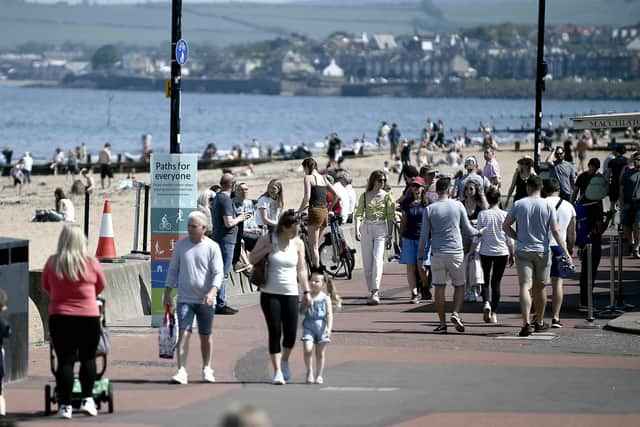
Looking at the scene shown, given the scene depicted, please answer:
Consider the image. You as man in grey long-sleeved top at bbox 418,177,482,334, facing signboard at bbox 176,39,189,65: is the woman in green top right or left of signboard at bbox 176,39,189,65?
right

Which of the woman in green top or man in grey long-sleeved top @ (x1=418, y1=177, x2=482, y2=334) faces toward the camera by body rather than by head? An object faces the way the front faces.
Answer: the woman in green top

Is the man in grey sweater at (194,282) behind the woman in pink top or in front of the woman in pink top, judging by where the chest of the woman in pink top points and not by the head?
in front

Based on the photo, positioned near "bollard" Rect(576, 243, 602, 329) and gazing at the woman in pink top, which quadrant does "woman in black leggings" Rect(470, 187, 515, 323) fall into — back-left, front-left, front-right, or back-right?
front-right

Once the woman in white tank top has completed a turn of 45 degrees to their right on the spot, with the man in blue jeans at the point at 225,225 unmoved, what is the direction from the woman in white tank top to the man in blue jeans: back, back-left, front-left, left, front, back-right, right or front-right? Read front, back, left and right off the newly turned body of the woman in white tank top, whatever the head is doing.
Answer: back-right

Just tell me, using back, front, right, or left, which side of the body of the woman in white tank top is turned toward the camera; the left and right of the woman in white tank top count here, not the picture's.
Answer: front

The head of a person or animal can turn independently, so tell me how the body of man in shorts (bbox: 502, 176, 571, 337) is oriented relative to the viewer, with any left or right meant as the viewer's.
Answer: facing away from the viewer

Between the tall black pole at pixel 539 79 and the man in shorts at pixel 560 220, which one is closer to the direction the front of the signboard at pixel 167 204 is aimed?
the man in shorts

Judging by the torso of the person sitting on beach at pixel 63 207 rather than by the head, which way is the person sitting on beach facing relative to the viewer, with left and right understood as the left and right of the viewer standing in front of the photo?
facing to the left of the viewer

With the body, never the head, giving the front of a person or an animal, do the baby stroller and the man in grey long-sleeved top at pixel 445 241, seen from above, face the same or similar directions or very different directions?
same or similar directions

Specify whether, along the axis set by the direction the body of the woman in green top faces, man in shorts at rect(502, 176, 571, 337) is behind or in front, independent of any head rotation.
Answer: in front

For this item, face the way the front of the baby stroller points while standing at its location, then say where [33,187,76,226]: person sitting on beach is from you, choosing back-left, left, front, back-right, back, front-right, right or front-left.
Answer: front

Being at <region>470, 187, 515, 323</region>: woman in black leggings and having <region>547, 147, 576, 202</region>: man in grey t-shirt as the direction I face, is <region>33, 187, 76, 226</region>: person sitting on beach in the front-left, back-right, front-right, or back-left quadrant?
front-left

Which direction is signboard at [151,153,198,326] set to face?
toward the camera

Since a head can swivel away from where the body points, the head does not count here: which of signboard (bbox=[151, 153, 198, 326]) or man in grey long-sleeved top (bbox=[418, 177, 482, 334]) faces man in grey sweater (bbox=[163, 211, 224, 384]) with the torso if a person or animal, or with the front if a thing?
the signboard

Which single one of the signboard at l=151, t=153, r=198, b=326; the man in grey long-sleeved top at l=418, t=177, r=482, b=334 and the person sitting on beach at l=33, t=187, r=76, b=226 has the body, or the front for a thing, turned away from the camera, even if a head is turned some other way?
the man in grey long-sleeved top
